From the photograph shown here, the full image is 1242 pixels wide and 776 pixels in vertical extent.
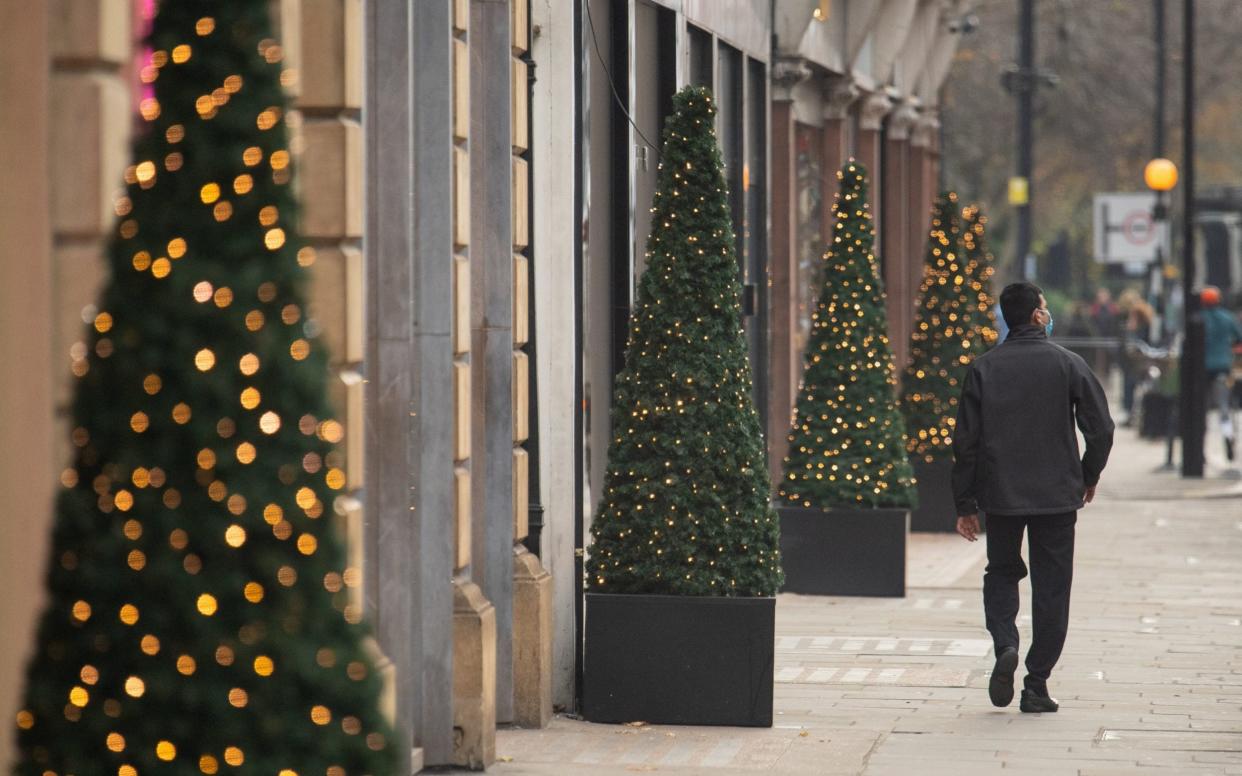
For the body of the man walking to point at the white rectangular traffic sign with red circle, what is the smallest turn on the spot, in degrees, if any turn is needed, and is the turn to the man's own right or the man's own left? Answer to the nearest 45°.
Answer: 0° — they already face it

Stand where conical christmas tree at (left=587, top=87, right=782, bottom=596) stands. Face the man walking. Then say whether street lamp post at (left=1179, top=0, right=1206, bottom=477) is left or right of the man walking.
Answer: left

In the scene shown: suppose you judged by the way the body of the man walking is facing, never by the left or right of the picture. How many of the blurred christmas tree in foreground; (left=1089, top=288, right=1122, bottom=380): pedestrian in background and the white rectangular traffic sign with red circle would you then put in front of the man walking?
2

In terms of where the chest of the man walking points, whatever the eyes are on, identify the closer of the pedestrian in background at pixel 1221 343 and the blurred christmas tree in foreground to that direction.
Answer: the pedestrian in background

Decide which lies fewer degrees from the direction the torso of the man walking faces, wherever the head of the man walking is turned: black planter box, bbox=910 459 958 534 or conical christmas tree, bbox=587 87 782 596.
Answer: the black planter box

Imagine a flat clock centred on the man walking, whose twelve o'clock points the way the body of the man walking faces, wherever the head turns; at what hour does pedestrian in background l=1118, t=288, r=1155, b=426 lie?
The pedestrian in background is roughly at 12 o'clock from the man walking.

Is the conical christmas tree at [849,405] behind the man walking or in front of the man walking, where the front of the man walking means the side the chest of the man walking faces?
in front

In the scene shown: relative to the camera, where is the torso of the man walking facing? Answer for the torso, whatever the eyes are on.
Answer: away from the camera

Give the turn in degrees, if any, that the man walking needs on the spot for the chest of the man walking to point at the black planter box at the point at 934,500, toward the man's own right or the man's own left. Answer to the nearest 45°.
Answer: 0° — they already face it

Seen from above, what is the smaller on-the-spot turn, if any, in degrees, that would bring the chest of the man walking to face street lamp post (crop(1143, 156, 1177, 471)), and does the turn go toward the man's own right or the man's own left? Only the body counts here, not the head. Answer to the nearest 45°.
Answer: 0° — they already face it

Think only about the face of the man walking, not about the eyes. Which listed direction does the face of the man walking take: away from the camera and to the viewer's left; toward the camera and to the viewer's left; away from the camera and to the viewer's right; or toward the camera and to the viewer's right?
away from the camera and to the viewer's right

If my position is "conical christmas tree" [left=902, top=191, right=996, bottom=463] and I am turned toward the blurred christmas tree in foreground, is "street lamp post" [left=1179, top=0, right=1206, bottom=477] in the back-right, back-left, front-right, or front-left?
back-left

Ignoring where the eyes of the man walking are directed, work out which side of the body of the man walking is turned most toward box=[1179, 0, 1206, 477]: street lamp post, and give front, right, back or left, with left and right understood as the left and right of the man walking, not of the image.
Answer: front

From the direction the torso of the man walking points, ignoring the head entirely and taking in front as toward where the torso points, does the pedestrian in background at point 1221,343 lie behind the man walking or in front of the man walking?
in front
